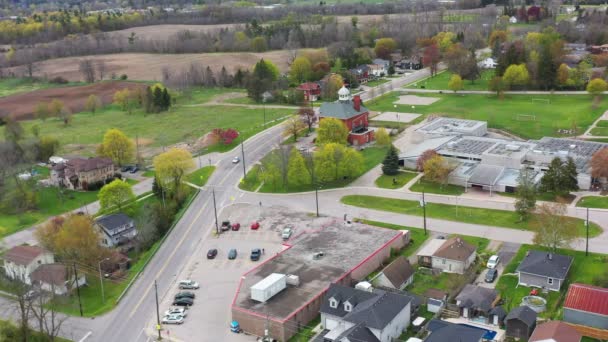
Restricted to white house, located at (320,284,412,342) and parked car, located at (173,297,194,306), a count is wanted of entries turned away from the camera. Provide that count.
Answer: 0

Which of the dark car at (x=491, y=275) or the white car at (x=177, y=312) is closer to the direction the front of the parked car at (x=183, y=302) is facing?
the white car

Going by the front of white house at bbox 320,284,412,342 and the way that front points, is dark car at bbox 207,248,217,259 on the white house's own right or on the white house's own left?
on the white house's own right

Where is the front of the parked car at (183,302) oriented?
to the viewer's left

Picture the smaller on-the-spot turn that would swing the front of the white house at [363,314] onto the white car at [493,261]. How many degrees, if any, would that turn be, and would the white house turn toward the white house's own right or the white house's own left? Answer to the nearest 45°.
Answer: approximately 180°

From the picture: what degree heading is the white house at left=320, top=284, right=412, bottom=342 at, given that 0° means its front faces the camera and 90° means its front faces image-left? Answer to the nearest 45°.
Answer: approximately 45°

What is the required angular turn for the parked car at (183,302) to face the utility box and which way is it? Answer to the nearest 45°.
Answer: approximately 135° to its left

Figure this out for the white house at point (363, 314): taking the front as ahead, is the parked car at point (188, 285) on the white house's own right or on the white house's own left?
on the white house's own right

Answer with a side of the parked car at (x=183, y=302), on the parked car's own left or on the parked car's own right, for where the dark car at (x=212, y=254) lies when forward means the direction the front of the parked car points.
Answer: on the parked car's own right

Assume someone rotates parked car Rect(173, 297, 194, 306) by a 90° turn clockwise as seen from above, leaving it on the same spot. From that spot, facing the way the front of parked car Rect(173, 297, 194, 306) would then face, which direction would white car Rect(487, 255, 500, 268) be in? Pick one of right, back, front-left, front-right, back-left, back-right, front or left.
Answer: right

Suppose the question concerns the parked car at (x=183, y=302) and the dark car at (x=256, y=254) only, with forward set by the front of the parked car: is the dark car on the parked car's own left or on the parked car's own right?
on the parked car's own right

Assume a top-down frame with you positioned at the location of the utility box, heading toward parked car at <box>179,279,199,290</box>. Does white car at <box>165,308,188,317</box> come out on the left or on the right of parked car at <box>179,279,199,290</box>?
left
